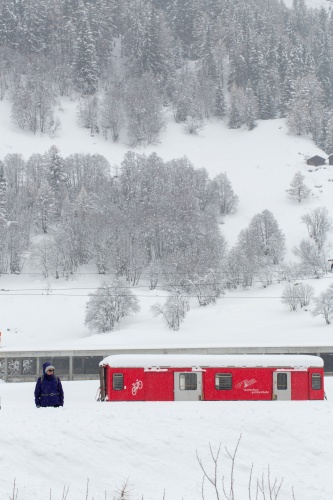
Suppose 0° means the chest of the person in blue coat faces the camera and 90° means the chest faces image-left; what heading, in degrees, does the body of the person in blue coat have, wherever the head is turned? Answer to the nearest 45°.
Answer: approximately 0°

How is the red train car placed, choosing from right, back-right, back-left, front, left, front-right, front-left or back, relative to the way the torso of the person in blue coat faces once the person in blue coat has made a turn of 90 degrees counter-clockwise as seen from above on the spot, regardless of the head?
front-left
